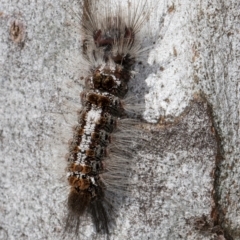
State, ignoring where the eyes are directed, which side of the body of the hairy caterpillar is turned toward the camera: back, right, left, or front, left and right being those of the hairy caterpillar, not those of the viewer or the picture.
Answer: back
